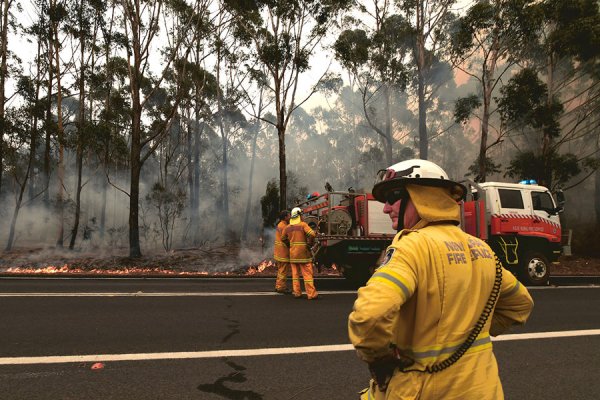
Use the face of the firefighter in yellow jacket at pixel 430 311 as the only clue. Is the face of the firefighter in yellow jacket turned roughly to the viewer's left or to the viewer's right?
to the viewer's left

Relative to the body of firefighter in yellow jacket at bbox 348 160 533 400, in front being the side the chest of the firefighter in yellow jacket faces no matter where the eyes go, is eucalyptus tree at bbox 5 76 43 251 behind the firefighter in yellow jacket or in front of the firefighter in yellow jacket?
in front

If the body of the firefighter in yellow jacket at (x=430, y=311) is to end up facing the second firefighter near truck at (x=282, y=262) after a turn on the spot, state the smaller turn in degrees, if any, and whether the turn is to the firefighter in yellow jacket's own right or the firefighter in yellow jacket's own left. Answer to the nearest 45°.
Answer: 0° — they already face them

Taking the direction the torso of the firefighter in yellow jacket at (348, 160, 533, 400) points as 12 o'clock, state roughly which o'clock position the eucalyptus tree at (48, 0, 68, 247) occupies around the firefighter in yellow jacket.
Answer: The eucalyptus tree is roughly at 12 o'clock from the firefighter in yellow jacket.

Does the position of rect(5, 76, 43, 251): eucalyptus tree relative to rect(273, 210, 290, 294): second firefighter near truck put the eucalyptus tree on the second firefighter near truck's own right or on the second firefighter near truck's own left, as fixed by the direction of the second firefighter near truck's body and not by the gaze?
on the second firefighter near truck's own left

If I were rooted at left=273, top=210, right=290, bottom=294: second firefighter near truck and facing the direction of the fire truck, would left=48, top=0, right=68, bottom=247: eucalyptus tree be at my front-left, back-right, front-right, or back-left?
back-left

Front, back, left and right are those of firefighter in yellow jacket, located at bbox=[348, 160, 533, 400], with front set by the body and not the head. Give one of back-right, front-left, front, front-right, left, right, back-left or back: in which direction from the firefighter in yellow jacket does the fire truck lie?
front-right

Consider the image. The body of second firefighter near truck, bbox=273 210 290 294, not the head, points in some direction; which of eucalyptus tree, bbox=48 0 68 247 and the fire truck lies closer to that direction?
the fire truck

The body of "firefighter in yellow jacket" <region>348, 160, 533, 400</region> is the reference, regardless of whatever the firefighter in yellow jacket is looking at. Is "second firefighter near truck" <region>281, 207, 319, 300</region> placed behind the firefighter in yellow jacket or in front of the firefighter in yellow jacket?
in front

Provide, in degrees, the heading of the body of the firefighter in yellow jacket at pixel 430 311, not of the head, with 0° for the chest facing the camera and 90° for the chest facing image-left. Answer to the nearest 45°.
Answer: approximately 135°

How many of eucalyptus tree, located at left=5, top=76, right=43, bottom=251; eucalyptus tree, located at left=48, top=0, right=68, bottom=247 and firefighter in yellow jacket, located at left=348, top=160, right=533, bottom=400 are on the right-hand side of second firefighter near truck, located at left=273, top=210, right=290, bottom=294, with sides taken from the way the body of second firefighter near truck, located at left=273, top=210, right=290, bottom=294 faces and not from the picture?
1
